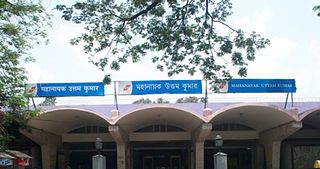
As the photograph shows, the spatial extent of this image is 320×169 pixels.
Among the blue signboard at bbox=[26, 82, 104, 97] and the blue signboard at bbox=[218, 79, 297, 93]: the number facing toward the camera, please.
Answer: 2

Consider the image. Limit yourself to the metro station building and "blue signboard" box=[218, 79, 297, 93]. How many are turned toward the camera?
2

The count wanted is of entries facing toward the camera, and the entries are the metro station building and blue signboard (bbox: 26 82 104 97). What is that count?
2

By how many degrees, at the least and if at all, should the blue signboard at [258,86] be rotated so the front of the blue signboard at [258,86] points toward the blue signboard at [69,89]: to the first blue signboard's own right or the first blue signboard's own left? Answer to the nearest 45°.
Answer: approximately 90° to the first blue signboard's own right

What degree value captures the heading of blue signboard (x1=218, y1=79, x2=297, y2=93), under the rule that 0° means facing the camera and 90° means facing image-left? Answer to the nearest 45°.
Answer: approximately 0°

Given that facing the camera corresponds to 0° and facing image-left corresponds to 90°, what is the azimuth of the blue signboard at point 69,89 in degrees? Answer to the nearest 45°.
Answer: approximately 0°
